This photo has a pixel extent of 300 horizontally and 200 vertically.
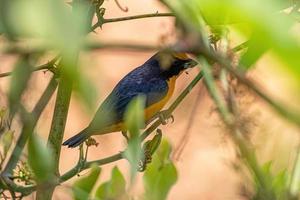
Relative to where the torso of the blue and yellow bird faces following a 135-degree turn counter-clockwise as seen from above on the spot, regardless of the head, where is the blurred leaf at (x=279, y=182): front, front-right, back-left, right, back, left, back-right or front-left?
back-right

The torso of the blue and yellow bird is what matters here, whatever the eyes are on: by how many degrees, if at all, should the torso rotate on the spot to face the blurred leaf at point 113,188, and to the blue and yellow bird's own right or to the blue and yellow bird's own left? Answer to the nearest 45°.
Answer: approximately 90° to the blue and yellow bird's own right

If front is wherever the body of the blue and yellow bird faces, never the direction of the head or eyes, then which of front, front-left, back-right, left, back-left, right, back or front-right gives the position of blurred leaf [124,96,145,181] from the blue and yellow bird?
right

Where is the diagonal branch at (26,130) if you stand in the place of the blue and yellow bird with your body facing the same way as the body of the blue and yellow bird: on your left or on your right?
on your right

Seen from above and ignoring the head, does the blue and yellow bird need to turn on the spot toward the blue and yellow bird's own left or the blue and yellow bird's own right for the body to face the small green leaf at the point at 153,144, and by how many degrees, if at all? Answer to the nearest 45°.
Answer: approximately 90° to the blue and yellow bird's own right

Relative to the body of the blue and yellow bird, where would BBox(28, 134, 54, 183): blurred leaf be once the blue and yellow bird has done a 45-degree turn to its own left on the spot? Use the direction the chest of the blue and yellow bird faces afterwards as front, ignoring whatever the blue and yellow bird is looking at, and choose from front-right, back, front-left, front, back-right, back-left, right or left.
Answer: back-right

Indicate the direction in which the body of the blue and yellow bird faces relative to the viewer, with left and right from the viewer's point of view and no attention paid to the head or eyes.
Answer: facing to the right of the viewer
